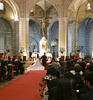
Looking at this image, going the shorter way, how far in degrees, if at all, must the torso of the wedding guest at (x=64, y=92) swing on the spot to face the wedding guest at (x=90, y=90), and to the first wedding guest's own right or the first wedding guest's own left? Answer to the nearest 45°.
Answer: approximately 45° to the first wedding guest's own right

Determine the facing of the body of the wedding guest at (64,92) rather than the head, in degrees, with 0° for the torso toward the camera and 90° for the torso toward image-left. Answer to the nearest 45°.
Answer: approximately 180°

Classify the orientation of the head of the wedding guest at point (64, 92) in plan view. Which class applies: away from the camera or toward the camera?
away from the camera
